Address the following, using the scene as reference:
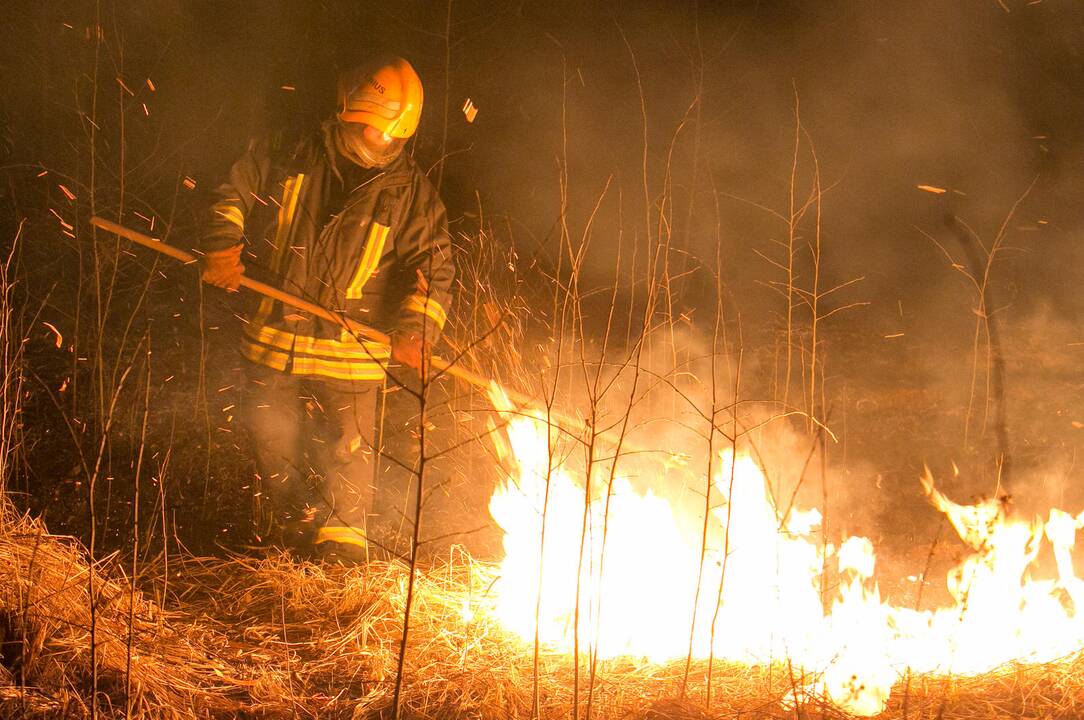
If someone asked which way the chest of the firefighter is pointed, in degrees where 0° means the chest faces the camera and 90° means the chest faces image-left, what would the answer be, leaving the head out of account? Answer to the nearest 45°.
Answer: approximately 0°
